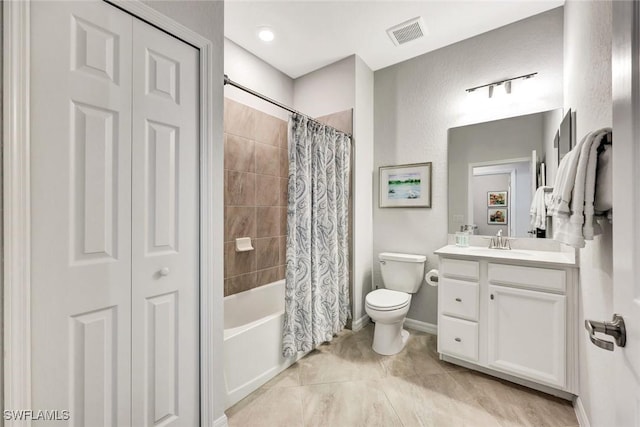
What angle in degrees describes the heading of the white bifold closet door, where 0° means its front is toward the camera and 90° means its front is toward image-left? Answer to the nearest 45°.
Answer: approximately 315°

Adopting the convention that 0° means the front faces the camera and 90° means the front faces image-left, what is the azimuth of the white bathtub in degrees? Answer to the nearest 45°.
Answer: approximately 315°

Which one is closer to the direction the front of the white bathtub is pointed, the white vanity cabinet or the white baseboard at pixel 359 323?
the white vanity cabinet

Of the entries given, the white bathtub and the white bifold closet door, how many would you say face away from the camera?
0

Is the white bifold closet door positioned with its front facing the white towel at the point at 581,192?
yes

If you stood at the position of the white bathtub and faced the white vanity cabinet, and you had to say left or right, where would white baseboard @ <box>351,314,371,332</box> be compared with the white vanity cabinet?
left
